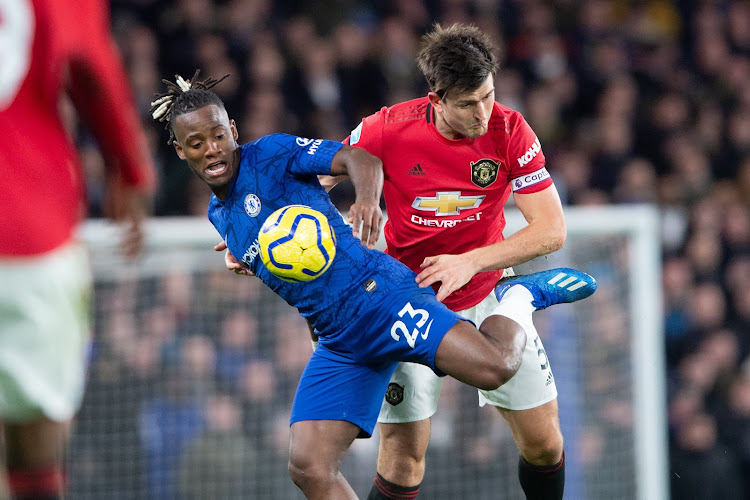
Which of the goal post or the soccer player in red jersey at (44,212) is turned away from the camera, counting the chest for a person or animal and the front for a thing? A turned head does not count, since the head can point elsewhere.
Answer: the soccer player in red jersey

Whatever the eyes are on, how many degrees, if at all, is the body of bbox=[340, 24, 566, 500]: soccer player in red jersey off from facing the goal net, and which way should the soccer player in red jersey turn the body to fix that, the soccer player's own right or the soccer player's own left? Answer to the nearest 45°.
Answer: approximately 135° to the soccer player's own right

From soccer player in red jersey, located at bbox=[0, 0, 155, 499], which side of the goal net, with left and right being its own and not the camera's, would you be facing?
front

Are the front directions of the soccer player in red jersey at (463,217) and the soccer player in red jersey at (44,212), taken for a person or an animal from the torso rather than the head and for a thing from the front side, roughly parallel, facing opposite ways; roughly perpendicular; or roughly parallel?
roughly parallel, facing opposite ways

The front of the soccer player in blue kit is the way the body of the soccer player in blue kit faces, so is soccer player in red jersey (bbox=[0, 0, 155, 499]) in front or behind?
in front

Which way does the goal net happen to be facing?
toward the camera

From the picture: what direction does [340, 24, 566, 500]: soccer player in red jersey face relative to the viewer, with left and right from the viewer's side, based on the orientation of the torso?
facing the viewer

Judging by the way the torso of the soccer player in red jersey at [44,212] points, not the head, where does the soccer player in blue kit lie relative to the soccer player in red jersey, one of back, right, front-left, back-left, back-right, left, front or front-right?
front-right

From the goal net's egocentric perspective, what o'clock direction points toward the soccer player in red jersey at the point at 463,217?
The soccer player in red jersey is roughly at 11 o'clock from the goal net.

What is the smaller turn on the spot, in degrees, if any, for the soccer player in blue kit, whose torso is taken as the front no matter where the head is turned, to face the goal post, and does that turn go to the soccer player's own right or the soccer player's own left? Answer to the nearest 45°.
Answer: approximately 180°

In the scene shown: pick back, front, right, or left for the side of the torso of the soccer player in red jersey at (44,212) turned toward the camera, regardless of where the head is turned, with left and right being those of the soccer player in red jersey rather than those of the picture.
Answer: back

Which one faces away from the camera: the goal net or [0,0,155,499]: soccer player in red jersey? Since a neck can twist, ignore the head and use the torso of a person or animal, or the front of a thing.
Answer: the soccer player in red jersey

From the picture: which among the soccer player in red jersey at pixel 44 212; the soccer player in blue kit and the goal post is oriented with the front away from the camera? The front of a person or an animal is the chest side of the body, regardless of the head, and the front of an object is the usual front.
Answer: the soccer player in red jersey
